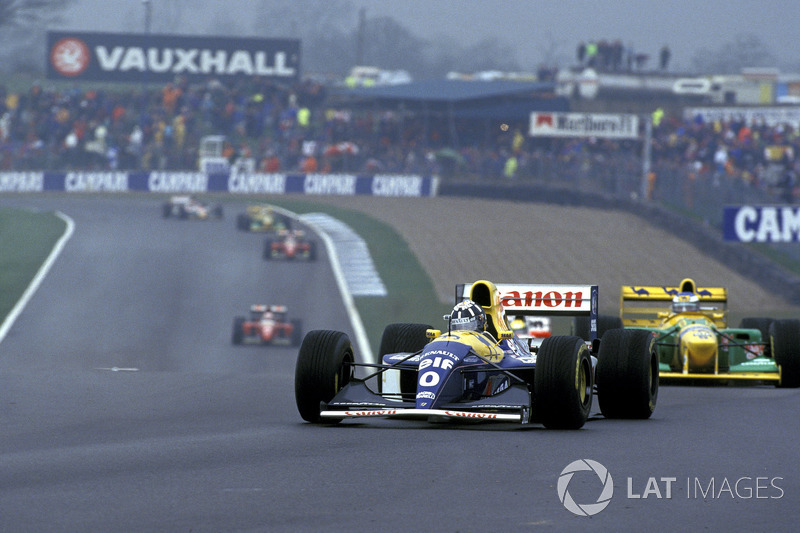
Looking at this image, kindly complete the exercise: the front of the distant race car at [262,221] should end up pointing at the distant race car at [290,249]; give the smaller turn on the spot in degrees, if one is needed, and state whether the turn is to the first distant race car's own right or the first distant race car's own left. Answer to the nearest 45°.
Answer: approximately 45° to the first distant race car's own right

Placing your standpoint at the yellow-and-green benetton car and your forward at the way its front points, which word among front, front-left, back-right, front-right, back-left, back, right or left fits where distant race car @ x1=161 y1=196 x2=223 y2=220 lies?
back-right

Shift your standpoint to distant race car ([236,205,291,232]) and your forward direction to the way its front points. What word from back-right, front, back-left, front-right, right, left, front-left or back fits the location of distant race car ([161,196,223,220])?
back

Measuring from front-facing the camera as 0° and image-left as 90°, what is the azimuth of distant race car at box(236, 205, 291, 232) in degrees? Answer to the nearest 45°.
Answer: approximately 315°

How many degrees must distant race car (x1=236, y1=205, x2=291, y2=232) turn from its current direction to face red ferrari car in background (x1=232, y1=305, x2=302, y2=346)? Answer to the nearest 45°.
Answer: approximately 45° to its right

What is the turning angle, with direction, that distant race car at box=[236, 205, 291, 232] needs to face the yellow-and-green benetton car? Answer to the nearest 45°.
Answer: approximately 45° to its right

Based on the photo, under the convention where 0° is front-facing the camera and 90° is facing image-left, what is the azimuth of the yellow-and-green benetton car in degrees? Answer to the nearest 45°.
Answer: approximately 0°

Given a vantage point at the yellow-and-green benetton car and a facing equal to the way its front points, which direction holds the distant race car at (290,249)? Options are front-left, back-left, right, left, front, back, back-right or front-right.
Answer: back-right

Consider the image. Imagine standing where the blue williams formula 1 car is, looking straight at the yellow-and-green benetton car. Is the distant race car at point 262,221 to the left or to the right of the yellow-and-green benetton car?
left
